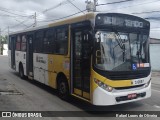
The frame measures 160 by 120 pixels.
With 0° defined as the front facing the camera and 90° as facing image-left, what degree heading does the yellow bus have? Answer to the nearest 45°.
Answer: approximately 315°

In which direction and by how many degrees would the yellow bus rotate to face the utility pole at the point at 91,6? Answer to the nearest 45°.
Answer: approximately 135° to its left
